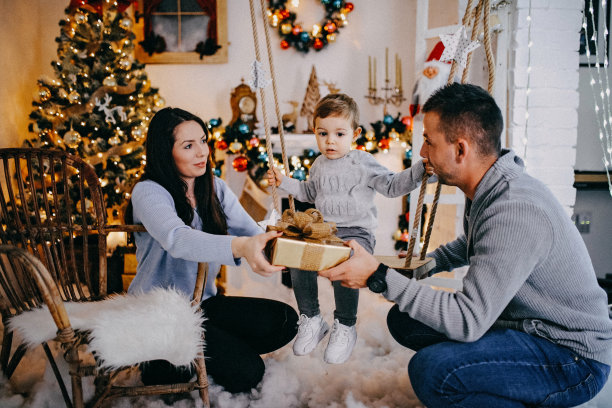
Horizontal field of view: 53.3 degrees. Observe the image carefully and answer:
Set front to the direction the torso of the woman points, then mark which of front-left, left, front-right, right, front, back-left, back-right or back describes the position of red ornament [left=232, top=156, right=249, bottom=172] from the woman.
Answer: back-left

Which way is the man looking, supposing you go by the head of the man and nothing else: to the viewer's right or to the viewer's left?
to the viewer's left

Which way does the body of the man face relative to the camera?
to the viewer's left

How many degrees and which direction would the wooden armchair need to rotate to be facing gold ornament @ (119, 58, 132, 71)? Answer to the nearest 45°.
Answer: approximately 135° to its left

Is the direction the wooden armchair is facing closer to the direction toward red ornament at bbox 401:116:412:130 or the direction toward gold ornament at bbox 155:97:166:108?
the red ornament

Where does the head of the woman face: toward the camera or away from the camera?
toward the camera

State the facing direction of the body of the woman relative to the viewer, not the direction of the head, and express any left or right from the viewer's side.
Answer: facing the viewer and to the right of the viewer

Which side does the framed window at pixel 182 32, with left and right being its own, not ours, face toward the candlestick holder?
left

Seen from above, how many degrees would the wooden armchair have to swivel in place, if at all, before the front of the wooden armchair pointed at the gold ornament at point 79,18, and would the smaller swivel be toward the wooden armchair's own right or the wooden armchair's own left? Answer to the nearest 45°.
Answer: approximately 135° to the wooden armchair's own left

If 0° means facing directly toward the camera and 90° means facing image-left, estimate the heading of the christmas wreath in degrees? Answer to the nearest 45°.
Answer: approximately 0°

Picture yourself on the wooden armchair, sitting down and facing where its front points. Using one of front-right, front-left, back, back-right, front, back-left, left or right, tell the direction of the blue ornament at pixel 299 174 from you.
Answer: left

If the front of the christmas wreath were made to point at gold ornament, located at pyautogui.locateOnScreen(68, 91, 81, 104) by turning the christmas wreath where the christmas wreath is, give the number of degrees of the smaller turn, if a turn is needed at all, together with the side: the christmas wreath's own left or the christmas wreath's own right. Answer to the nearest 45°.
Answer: approximately 45° to the christmas wreath's own right

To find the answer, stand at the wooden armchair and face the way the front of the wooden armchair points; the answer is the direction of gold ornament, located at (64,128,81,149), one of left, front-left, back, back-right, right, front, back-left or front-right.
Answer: back-left
